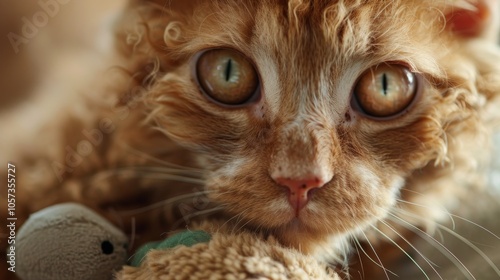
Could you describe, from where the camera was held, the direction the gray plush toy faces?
facing to the right of the viewer
